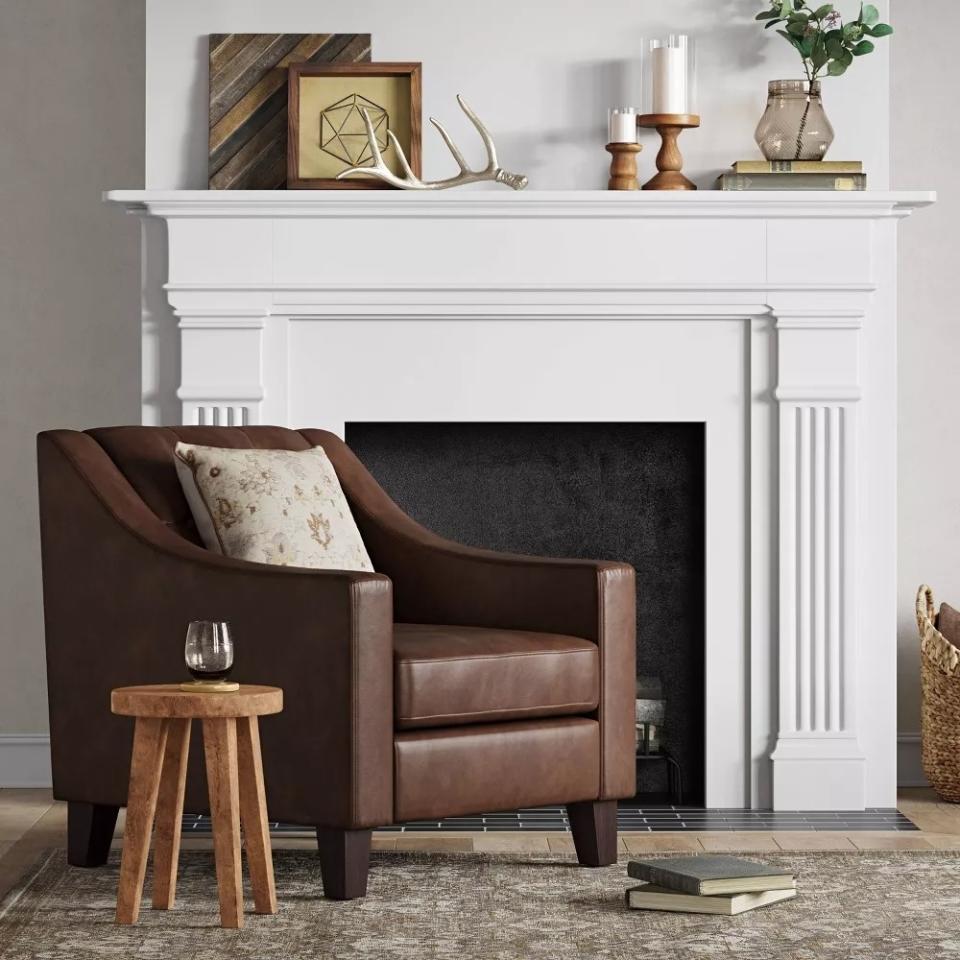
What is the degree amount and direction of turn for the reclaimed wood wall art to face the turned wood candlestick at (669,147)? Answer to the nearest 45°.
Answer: approximately 90° to its left

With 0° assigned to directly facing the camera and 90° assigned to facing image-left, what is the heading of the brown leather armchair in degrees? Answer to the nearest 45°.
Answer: approximately 315°

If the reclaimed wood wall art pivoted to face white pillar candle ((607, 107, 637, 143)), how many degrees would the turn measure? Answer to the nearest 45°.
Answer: approximately 90° to its left

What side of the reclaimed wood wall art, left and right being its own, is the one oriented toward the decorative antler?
left

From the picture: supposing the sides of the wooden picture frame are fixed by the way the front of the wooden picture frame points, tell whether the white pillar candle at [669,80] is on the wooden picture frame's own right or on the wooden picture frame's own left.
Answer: on the wooden picture frame's own left

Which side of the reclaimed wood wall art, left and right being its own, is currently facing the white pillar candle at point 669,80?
left

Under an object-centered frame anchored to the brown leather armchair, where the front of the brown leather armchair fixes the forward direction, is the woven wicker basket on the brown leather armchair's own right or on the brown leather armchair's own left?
on the brown leather armchair's own left
